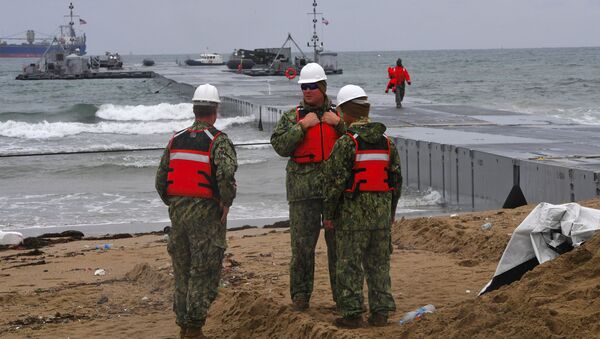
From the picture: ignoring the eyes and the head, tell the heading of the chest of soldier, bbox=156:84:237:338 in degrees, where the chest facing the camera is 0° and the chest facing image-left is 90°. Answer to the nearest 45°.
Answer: approximately 225°

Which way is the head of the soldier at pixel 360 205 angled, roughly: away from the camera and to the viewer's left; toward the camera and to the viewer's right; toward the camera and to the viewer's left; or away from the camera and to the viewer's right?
away from the camera and to the viewer's left

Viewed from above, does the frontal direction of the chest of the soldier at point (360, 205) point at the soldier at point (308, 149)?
yes

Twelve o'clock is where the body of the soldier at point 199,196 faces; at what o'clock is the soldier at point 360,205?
the soldier at point 360,205 is roughly at 2 o'clock from the soldier at point 199,196.

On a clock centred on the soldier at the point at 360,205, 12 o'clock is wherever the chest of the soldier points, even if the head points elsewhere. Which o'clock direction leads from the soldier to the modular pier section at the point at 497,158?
The modular pier section is roughly at 2 o'clock from the soldier.

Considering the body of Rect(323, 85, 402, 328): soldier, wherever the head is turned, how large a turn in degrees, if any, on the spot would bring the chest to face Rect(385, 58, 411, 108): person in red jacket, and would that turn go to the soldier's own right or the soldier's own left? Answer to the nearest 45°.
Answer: approximately 45° to the soldier's own right

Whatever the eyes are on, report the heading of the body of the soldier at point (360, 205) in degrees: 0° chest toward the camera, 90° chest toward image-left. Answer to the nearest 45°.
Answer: approximately 135°

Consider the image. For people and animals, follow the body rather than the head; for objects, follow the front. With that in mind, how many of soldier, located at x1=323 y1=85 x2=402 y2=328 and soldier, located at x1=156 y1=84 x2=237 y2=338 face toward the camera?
0

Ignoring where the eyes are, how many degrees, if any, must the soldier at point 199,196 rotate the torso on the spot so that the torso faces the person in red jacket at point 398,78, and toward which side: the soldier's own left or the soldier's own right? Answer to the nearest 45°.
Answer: approximately 45° to the soldier's own left

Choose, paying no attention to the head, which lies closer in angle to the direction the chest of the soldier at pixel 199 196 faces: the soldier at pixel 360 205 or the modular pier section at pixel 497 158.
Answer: the modular pier section

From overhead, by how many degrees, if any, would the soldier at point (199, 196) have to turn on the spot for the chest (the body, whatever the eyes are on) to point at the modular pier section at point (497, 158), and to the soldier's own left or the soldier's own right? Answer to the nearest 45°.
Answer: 0° — they already face it
